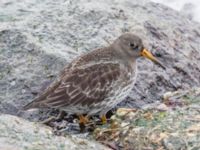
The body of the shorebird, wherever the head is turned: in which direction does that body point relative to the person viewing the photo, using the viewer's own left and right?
facing to the right of the viewer

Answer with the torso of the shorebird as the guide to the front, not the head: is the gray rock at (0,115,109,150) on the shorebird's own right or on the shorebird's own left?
on the shorebird's own right
